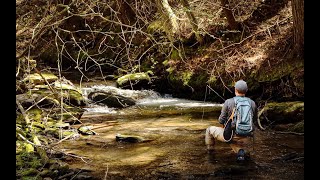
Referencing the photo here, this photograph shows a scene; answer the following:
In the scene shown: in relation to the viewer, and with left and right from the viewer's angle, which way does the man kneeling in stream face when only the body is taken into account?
facing away from the viewer and to the left of the viewer

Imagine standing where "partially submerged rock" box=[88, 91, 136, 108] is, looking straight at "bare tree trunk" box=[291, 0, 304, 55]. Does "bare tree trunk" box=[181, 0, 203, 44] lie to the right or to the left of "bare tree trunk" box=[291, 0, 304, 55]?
left

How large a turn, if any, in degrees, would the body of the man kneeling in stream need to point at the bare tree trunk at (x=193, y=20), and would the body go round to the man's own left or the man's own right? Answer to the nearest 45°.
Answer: approximately 45° to the man's own right

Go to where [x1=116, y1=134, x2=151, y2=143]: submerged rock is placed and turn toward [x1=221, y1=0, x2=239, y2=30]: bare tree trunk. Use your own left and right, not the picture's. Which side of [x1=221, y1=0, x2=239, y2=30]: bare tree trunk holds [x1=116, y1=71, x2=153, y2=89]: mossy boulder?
left

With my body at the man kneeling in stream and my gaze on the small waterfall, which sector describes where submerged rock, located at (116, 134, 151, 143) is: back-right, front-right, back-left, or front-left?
front-left

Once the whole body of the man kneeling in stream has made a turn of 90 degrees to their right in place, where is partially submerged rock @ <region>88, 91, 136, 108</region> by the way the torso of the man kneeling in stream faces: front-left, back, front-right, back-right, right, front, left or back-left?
left

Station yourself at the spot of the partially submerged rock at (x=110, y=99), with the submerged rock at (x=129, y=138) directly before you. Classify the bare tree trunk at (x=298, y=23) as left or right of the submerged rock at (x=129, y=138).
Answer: left

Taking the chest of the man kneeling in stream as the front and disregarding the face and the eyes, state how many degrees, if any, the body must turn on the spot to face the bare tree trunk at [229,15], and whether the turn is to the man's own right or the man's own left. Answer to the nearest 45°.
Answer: approximately 45° to the man's own right

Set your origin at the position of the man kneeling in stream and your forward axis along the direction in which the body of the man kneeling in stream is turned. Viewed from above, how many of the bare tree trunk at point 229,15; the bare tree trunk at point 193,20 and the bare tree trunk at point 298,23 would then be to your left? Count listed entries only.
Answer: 0

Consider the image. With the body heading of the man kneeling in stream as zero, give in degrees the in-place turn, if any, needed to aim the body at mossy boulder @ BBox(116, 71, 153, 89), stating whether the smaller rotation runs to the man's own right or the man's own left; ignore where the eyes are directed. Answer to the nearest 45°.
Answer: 0° — they already face it

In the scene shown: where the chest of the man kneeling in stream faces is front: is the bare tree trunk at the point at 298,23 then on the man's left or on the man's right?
on the man's right

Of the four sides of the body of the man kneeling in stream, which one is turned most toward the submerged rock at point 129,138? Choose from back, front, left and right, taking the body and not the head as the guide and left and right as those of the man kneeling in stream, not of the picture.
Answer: left

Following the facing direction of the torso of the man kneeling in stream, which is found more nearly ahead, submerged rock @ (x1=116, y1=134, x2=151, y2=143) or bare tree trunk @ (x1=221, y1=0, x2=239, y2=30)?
the bare tree trunk

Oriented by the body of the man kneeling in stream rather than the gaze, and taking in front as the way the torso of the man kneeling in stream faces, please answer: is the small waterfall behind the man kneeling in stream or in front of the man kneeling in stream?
in front
